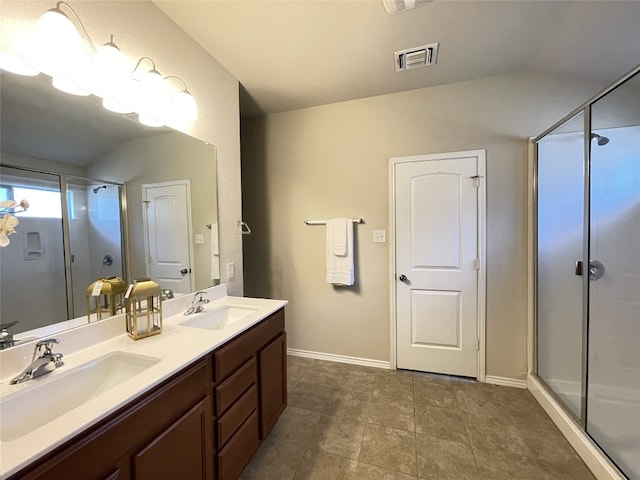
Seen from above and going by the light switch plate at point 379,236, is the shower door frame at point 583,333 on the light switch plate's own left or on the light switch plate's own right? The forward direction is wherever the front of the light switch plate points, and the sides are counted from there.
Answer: on the light switch plate's own left

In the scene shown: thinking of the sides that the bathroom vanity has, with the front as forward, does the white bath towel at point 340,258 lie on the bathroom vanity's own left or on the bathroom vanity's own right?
on the bathroom vanity's own left

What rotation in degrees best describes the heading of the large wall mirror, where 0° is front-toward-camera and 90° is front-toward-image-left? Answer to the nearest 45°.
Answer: approximately 315°

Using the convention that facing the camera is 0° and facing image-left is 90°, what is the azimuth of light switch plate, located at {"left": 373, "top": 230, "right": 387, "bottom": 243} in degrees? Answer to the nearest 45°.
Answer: approximately 0°

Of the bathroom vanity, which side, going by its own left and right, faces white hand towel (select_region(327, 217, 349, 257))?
left

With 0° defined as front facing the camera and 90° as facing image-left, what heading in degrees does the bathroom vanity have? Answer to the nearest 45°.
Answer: approximately 315°

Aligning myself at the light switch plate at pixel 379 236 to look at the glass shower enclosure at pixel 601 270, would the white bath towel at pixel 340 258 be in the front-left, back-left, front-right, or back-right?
back-right
